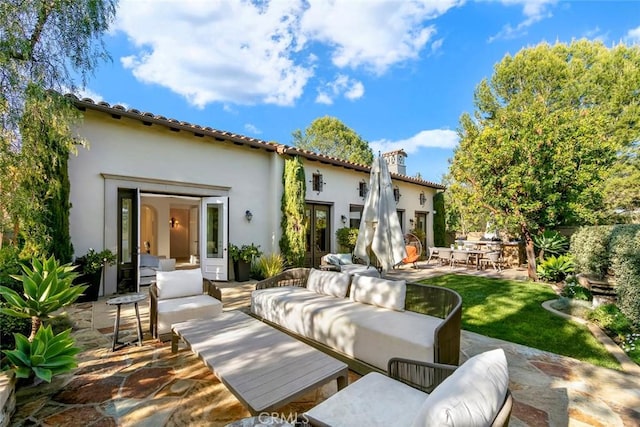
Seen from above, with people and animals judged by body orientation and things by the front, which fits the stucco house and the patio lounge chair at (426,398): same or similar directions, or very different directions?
very different directions

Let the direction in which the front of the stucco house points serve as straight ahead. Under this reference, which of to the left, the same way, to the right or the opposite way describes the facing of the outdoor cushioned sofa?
to the right

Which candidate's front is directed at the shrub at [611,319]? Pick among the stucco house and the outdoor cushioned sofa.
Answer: the stucco house

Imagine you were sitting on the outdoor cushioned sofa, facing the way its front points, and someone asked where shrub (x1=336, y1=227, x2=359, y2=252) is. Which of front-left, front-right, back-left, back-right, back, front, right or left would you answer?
back-right

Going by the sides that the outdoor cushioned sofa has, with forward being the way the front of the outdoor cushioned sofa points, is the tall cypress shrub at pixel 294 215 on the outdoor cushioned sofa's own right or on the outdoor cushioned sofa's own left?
on the outdoor cushioned sofa's own right

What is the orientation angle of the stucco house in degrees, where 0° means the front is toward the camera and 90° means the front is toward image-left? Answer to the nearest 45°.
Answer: approximately 315°

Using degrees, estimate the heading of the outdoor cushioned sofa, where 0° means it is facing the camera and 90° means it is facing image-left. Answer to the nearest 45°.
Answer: approximately 45°

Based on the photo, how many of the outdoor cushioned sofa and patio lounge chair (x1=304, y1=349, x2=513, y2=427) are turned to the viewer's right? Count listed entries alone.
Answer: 0

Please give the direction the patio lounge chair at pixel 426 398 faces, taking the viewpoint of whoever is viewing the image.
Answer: facing away from the viewer and to the left of the viewer

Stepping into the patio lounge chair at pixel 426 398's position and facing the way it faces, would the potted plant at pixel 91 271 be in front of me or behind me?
in front

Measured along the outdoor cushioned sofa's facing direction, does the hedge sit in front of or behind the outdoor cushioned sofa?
behind

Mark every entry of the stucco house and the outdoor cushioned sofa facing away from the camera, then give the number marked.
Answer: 0

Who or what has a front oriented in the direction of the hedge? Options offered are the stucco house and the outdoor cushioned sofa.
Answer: the stucco house

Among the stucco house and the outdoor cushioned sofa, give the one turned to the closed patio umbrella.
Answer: the stucco house
